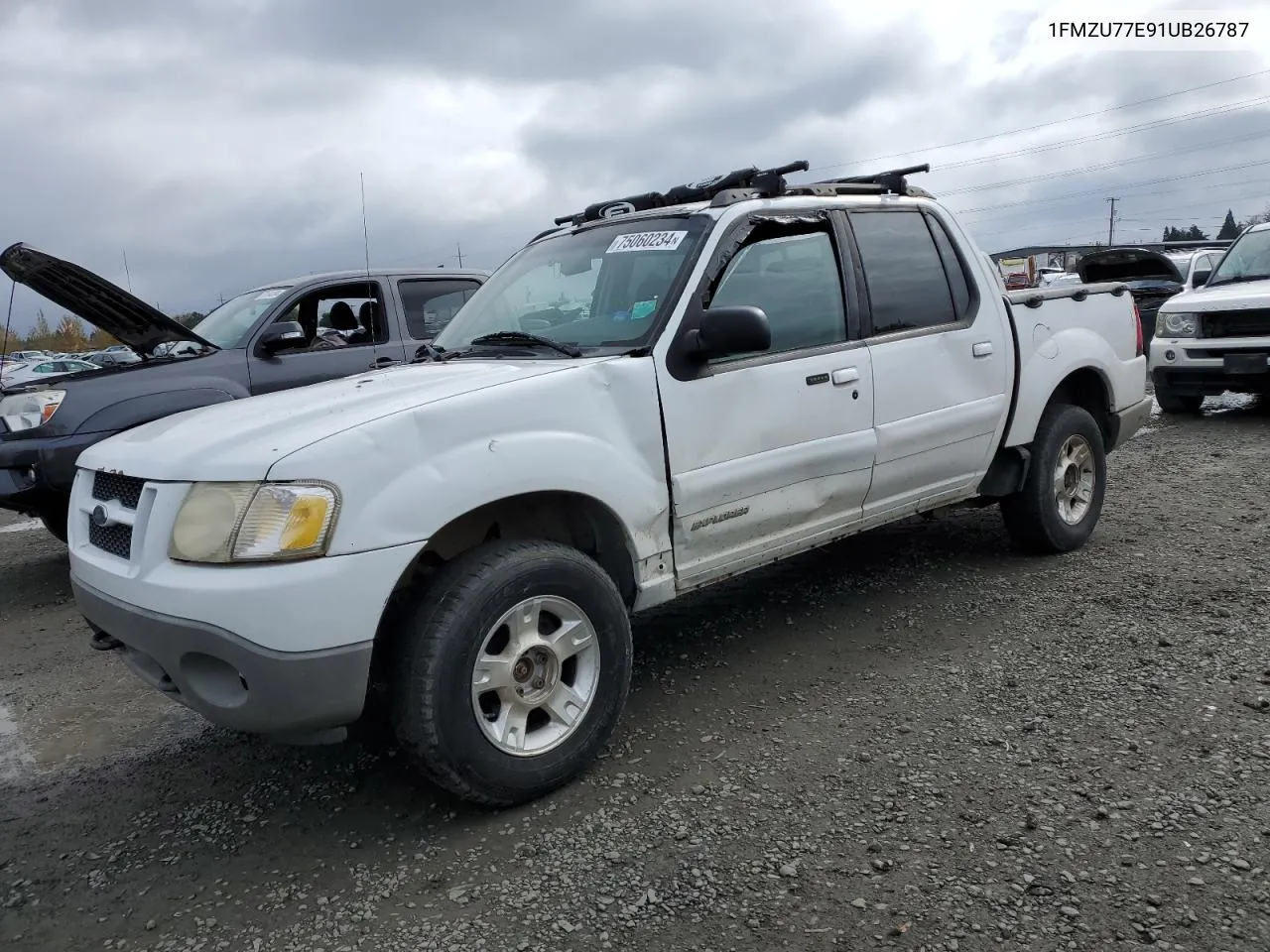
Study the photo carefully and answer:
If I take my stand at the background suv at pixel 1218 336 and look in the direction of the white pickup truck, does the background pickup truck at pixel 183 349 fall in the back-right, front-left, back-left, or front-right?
front-right

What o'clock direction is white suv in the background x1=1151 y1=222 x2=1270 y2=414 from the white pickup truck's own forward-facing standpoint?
The white suv in the background is roughly at 6 o'clock from the white pickup truck.

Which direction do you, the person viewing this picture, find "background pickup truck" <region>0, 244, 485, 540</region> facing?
facing the viewer and to the left of the viewer

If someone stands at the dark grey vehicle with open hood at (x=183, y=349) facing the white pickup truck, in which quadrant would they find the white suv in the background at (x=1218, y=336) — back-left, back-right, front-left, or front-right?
front-left

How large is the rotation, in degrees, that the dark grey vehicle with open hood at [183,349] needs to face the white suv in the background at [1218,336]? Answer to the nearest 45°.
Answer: approximately 135° to its left

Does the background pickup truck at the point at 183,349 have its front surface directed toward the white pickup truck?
no

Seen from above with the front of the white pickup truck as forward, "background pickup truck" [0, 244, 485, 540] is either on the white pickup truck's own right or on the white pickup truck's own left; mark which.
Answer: on the white pickup truck's own right

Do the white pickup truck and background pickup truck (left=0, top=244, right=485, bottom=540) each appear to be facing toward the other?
no

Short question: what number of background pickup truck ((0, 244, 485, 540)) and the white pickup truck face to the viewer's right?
0

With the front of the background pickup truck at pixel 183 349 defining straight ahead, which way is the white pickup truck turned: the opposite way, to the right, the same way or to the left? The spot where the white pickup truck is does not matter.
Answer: the same way
